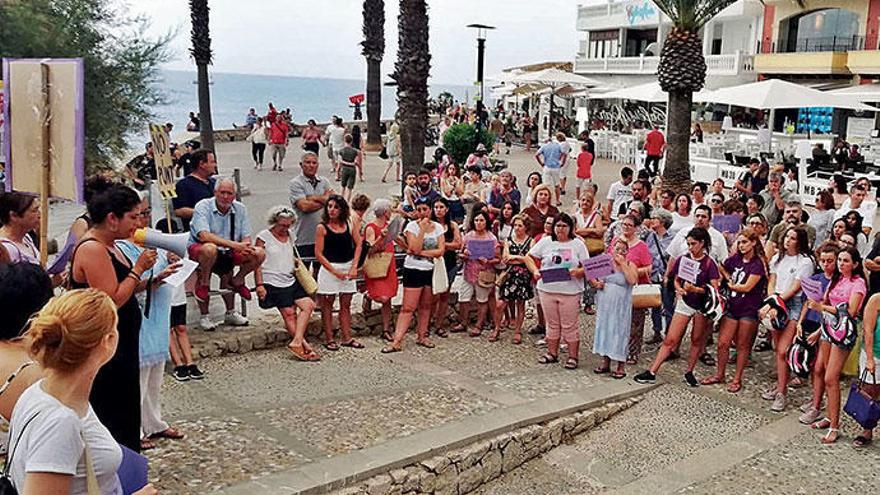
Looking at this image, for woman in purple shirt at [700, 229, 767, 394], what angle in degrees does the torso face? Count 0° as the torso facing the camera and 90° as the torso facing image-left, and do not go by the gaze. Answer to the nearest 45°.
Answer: approximately 45°

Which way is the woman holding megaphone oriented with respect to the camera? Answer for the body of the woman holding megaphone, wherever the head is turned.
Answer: to the viewer's right

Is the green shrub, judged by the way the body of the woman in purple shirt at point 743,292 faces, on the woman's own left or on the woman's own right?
on the woman's own right

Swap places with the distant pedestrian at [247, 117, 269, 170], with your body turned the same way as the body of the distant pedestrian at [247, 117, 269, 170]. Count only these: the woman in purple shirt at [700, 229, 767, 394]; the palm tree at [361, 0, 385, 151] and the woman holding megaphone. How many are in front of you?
2

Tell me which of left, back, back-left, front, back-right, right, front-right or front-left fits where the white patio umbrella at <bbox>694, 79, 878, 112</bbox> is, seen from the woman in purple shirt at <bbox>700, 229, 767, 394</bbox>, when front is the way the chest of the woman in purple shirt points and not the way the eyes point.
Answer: back-right

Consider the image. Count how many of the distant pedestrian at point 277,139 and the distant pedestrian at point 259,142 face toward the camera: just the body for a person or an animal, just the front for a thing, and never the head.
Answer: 2

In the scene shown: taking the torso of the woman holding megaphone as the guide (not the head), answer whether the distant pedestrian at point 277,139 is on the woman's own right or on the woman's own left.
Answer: on the woman's own left

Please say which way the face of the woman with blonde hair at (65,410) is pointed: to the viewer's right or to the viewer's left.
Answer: to the viewer's right

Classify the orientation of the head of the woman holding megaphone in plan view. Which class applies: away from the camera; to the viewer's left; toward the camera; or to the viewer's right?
to the viewer's right

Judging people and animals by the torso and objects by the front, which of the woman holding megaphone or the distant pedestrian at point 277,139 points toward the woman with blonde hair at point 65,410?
the distant pedestrian

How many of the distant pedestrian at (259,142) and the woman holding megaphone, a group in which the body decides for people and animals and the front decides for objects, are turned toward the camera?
1

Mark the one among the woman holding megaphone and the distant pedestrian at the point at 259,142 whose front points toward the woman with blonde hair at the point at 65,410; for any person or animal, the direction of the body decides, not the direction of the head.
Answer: the distant pedestrian
